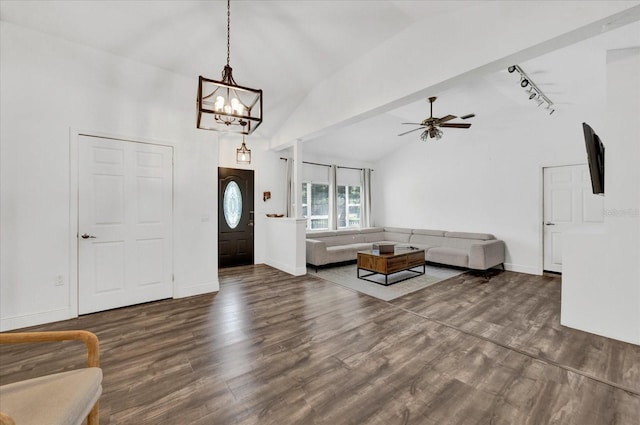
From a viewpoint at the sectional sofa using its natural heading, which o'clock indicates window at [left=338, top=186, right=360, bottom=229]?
The window is roughly at 4 o'clock from the sectional sofa.

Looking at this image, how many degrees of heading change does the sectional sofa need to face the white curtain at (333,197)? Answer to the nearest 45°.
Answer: approximately 90° to its right

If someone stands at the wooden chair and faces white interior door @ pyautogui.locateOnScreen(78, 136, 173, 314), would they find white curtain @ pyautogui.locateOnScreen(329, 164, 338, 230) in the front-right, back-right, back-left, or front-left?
front-right

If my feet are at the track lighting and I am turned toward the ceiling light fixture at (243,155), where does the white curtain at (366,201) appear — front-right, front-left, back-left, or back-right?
front-right

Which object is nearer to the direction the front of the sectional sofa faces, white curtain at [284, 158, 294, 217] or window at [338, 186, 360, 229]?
the white curtain

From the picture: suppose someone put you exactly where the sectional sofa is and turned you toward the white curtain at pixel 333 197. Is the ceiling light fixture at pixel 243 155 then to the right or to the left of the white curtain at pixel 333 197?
left

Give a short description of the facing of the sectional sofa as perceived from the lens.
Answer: facing the viewer

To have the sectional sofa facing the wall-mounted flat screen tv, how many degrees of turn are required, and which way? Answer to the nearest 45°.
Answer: approximately 45° to its left

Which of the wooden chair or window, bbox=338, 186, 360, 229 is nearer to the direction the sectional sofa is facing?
the wooden chair

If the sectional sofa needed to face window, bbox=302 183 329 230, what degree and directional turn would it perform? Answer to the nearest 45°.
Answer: approximately 90° to its right

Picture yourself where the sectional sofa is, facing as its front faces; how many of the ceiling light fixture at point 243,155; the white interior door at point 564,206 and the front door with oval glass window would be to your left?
1

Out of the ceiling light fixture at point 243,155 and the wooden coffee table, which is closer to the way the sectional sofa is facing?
the wooden coffee table

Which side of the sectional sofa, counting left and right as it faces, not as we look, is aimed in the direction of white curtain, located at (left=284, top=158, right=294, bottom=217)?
right

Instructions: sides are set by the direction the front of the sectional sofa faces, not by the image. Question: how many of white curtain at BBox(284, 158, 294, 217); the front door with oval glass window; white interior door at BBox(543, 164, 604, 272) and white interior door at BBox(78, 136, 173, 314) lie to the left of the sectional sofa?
1

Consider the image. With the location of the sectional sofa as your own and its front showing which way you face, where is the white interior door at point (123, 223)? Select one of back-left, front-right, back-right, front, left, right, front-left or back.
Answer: front-right

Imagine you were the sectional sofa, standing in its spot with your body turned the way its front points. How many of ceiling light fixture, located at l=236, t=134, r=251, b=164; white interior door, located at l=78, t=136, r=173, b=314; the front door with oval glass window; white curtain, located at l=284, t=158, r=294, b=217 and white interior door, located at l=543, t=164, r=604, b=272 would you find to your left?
1
